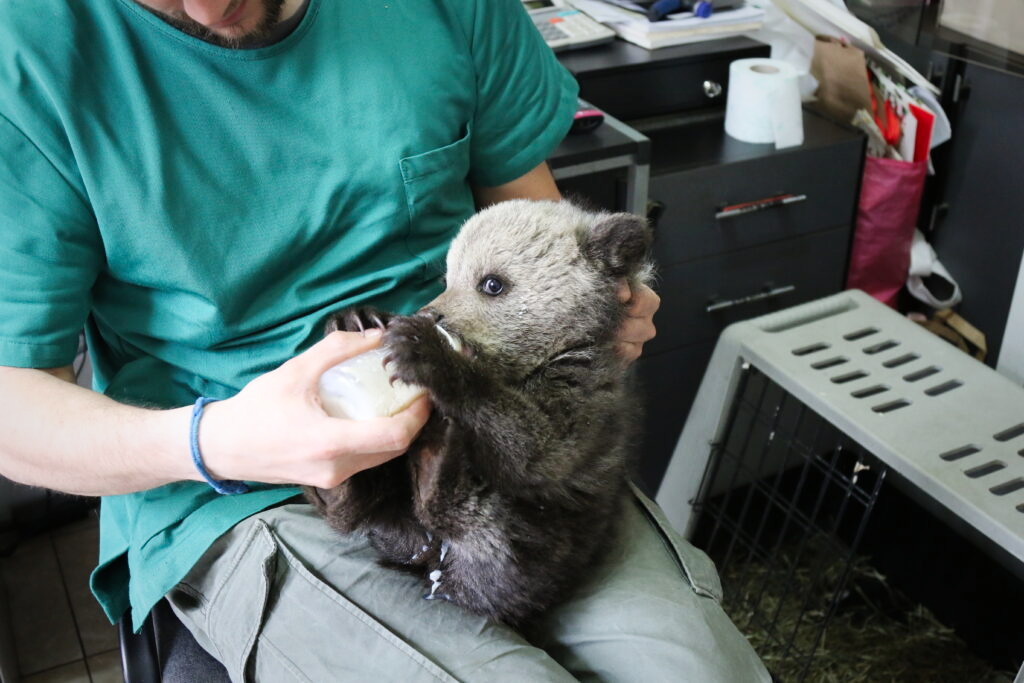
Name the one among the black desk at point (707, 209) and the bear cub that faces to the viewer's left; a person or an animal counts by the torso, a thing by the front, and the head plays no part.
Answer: the bear cub

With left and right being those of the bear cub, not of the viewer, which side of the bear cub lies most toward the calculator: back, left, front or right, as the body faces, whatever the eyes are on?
right

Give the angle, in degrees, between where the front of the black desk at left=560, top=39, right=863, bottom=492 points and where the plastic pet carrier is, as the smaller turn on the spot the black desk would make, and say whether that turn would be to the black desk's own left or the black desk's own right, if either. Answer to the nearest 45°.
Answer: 0° — it already faces it

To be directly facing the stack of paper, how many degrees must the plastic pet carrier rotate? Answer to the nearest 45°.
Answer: approximately 90° to its right

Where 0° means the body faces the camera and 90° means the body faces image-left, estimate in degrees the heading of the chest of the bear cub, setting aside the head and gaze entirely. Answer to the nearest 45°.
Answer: approximately 90°

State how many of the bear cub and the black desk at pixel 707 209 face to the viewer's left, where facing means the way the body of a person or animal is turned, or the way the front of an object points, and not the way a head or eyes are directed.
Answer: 1

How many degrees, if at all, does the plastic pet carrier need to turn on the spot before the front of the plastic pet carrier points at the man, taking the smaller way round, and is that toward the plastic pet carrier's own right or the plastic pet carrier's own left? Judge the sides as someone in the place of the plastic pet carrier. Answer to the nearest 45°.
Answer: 0° — it already faces them

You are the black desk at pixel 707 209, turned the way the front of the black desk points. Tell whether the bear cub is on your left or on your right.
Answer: on your right
